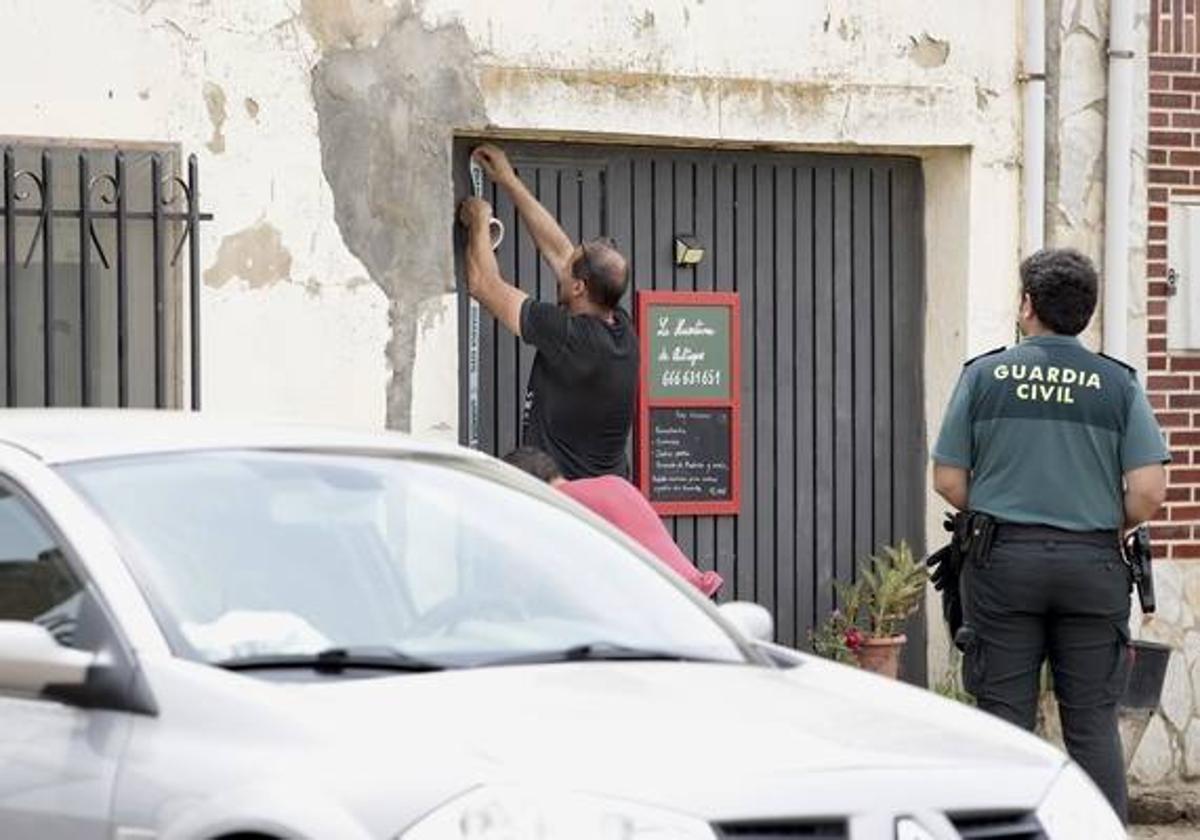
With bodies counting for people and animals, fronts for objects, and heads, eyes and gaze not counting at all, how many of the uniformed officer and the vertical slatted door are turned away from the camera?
1

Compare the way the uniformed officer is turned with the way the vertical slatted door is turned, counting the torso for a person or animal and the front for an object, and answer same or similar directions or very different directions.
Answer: very different directions

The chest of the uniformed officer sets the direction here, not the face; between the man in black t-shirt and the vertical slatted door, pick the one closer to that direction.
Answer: the vertical slatted door

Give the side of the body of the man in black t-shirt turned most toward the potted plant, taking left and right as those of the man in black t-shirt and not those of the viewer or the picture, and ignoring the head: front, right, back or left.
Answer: right

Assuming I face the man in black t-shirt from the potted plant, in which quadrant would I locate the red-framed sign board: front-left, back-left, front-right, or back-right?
front-right

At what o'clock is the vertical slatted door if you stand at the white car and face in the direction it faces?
The vertical slatted door is roughly at 8 o'clock from the white car.

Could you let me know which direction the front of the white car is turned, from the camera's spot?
facing the viewer and to the right of the viewer

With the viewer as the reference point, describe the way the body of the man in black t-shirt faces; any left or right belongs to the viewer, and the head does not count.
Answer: facing away from the viewer and to the left of the viewer

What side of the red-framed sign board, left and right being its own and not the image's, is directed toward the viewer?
front

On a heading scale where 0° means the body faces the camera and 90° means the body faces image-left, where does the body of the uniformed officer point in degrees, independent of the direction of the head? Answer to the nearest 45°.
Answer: approximately 180°

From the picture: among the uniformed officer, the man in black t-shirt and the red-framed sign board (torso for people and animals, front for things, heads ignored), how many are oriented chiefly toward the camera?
1

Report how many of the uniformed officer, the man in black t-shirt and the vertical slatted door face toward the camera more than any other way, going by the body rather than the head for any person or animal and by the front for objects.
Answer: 1
